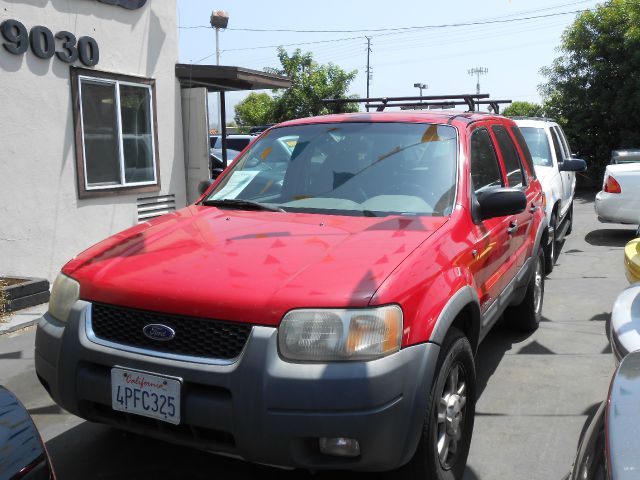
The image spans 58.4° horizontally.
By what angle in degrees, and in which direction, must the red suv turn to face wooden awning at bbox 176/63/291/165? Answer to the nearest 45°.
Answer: approximately 135° to its right

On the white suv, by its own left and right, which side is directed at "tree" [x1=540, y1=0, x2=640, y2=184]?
back

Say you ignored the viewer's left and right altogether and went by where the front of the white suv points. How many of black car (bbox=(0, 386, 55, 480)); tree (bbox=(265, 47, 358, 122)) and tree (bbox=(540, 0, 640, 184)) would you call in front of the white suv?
1

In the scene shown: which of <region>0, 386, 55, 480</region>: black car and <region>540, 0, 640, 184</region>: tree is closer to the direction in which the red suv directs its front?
the black car

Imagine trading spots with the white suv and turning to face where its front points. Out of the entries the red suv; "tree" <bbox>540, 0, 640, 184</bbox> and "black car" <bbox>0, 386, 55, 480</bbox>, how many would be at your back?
1

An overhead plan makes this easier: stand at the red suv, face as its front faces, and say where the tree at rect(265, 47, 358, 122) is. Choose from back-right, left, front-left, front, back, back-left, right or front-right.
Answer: back-right

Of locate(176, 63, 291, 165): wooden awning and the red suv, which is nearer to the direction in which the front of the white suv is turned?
the red suv

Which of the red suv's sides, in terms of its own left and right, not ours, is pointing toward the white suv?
back

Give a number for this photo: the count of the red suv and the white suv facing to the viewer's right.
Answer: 0

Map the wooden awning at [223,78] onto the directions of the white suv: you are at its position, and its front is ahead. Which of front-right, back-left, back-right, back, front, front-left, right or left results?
right

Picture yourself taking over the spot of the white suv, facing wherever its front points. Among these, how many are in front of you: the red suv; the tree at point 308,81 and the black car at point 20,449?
2

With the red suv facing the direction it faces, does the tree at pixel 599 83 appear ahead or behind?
behind

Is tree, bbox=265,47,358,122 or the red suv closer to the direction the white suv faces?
the red suv

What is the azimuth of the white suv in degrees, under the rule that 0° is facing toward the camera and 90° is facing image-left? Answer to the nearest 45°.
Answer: approximately 0°
